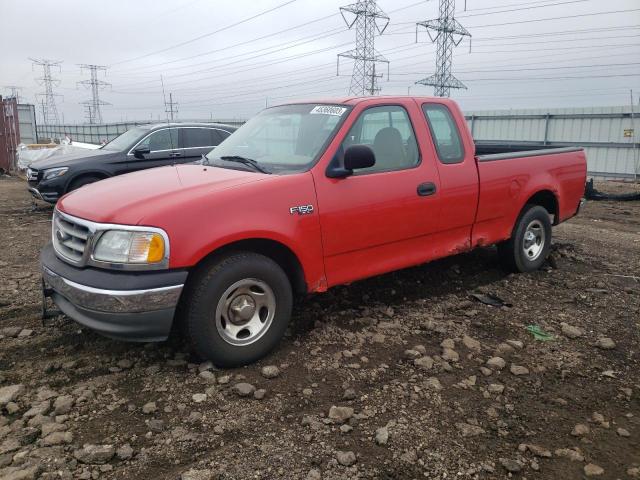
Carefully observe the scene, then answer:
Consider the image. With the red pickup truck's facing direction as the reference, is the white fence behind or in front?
behind

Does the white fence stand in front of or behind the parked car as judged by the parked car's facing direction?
behind

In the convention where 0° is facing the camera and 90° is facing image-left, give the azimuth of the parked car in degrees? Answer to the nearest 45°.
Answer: approximately 45°

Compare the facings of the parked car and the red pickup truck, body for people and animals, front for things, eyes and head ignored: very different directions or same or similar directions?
same or similar directions

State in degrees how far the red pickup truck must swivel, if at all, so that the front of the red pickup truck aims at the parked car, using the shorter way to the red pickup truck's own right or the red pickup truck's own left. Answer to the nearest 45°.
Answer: approximately 90° to the red pickup truck's own right

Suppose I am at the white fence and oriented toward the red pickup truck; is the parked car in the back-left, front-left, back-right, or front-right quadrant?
front-right

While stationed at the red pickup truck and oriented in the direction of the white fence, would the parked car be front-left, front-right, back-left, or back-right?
front-left

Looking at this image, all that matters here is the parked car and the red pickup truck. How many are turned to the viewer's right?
0

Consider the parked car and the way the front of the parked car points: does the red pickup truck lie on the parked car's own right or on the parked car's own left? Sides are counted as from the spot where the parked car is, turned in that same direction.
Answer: on the parked car's own left

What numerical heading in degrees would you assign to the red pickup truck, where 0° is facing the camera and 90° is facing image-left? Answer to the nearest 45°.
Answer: approximately 45°
